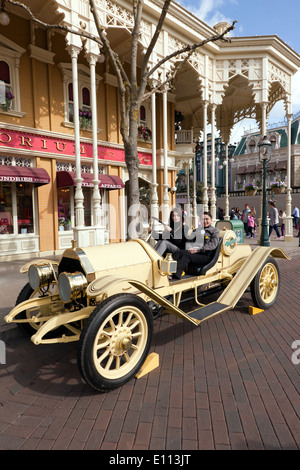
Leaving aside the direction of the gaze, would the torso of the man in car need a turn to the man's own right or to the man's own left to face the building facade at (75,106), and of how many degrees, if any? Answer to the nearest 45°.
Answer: approximately 90° to the man's own right

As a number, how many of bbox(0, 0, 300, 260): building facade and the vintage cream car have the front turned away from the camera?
0

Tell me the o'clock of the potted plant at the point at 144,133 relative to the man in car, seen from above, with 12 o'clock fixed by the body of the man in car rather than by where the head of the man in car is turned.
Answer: The potted plant is roughly at 4 o'clock from the man in car.

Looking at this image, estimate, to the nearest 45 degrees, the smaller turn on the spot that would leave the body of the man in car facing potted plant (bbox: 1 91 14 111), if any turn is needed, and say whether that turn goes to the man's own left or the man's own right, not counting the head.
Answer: approximately 90° to the man's own right

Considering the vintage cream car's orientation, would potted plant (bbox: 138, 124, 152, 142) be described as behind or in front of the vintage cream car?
behind
